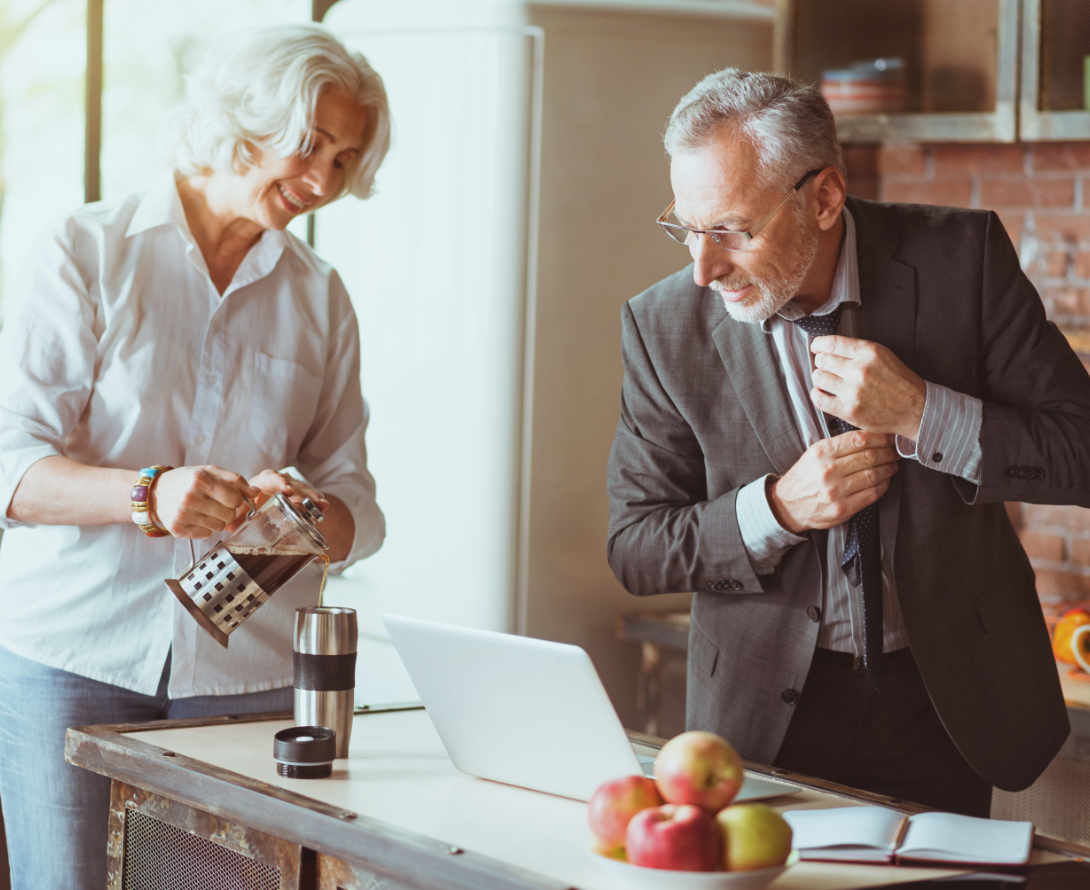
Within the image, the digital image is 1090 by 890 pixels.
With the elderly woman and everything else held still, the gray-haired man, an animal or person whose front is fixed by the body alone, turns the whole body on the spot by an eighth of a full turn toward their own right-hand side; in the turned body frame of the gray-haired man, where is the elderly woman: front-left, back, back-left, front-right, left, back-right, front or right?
front-right

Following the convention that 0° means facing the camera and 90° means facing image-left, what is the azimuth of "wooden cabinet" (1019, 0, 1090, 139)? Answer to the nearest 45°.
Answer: approximately 0°

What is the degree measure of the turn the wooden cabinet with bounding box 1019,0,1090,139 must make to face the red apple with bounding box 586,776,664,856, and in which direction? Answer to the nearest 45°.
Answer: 0° — it already faces it

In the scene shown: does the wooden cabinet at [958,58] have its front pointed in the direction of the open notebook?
yes

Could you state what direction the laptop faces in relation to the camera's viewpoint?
facing away from the viewer and to the right of the viewer

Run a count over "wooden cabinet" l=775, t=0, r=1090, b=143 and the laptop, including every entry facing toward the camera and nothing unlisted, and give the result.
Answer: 1
